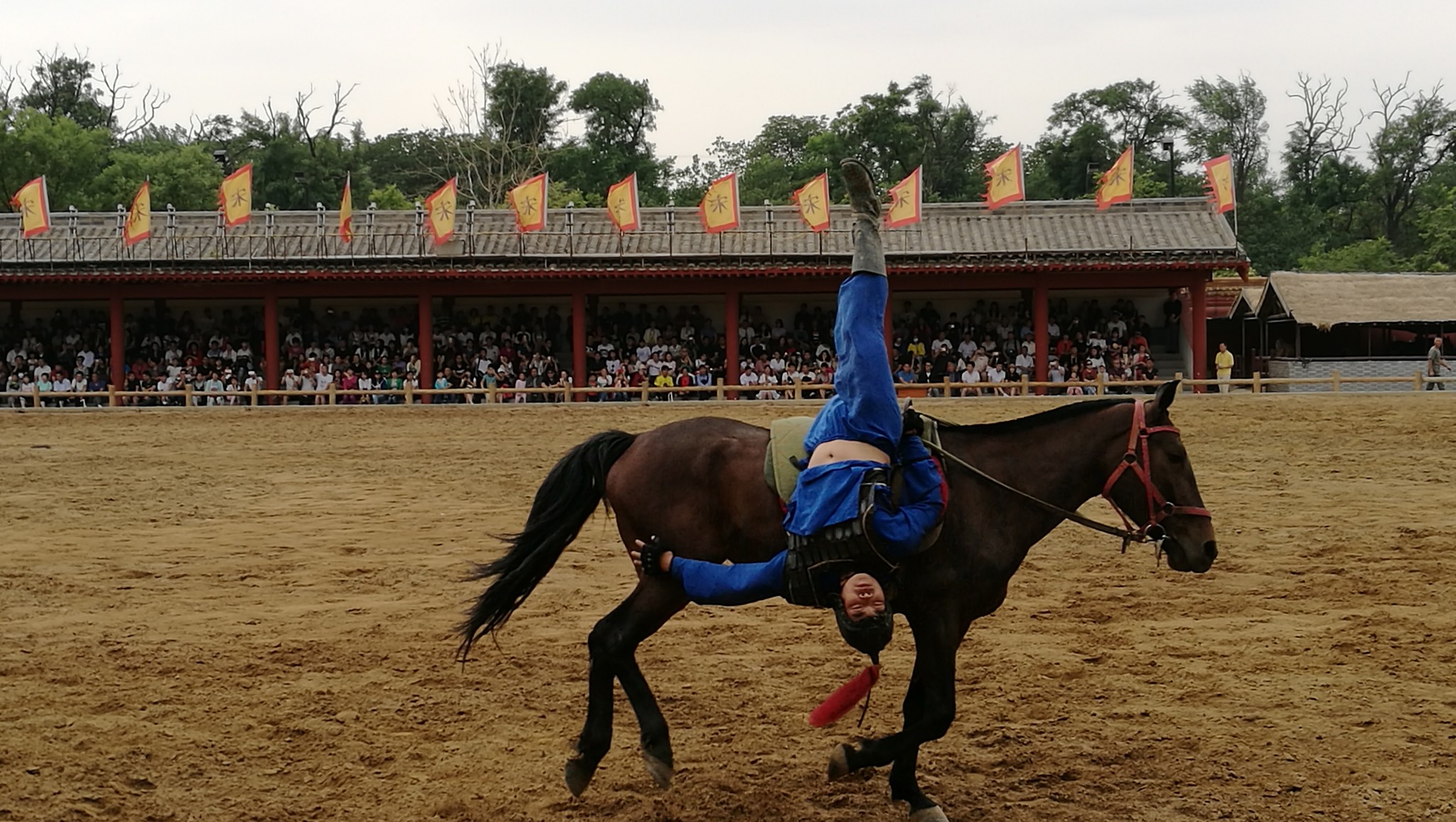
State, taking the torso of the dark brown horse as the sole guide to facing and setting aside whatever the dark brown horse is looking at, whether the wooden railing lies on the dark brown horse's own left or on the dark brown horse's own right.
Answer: on the dark brown horse's own left

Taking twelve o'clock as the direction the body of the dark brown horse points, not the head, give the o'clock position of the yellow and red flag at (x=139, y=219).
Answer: The yellow and red flag is roughly at 8 o'clock from the dark brown horse.

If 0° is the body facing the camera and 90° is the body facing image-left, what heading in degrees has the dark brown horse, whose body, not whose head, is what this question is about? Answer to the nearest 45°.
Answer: approximately 270°

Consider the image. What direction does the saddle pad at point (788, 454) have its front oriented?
to the viewer's right

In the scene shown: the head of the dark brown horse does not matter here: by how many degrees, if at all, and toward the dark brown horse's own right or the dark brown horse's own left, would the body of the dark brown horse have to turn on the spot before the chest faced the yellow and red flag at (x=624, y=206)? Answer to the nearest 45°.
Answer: approximately 90° to the dark brown horse's own left

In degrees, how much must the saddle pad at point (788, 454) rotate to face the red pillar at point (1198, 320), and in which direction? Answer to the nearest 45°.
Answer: approximately 90° to its left

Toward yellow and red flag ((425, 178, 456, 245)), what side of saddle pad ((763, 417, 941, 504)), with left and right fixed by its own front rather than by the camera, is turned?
left

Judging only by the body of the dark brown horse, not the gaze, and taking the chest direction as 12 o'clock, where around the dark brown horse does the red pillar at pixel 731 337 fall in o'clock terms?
The red pillar is roughly at 9 o'clock from the dark brown horse.

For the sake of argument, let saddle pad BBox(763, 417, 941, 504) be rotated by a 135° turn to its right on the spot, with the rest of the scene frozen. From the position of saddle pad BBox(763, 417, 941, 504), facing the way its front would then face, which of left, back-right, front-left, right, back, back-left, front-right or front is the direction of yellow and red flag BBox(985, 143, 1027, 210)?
back-right

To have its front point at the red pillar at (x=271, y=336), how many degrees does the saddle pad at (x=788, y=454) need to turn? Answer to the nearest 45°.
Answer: approximately 135° to its left

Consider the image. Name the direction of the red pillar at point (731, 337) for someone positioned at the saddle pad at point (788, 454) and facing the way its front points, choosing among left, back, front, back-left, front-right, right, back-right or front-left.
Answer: left

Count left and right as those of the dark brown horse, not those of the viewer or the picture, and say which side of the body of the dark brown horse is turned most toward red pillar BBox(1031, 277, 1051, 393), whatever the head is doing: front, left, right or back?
left

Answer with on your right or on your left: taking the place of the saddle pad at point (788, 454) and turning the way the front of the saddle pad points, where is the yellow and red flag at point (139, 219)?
on your left
